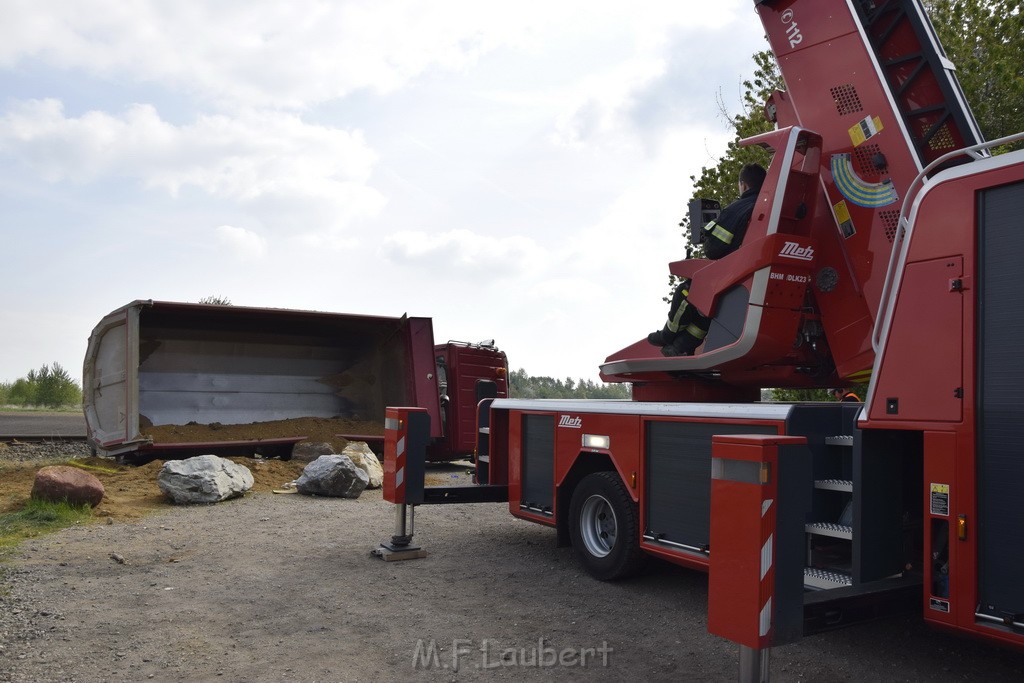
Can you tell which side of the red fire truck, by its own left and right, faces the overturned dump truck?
back

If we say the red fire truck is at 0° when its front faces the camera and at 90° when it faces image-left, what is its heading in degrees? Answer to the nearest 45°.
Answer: approximately 315°

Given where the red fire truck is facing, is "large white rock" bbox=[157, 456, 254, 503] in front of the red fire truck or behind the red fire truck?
behind

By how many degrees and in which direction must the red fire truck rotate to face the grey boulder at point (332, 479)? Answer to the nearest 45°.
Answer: approximately 180°

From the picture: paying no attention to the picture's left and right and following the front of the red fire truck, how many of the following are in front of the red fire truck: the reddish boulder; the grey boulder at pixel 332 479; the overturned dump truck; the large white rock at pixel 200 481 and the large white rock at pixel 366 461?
0

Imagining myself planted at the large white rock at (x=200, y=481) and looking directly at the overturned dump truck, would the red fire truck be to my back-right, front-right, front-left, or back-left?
back-right

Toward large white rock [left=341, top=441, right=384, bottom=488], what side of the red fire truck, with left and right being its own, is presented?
back
